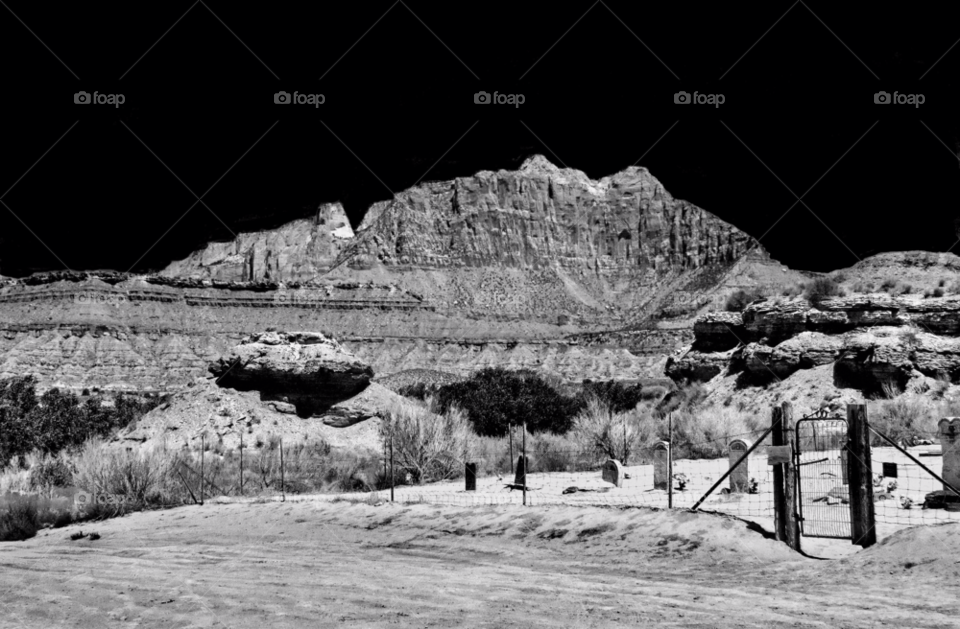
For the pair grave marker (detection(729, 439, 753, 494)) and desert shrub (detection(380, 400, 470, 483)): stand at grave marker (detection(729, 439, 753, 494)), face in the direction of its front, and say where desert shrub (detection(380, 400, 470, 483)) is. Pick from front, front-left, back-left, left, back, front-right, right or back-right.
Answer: back-right

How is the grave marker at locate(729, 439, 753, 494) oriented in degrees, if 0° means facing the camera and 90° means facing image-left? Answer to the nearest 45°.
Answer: approximately 0°

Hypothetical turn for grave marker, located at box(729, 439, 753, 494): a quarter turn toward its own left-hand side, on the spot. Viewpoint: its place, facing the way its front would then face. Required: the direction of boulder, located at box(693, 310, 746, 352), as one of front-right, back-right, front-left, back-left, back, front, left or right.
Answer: left

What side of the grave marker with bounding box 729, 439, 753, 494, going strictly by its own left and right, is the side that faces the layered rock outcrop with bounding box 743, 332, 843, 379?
back

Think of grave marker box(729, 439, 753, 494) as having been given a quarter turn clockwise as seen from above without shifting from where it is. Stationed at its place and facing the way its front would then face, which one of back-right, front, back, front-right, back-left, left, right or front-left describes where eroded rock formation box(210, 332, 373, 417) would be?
front-right

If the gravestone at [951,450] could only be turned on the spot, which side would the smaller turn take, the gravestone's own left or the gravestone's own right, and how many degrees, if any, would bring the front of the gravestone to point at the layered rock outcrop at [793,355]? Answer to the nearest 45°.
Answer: approximately 180°

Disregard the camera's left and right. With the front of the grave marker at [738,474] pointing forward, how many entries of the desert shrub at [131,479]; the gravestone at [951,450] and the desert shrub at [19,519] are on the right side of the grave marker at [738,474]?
2

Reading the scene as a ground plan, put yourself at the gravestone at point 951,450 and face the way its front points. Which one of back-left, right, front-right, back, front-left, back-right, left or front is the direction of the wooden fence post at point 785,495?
front-right

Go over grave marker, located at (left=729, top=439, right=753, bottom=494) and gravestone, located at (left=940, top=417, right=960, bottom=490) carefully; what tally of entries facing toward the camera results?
2

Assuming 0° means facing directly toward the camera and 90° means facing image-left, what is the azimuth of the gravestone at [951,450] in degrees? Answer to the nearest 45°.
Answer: approximately 0°

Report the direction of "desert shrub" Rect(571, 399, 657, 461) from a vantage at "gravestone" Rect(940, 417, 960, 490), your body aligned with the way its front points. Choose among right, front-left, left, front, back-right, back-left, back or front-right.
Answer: back-right

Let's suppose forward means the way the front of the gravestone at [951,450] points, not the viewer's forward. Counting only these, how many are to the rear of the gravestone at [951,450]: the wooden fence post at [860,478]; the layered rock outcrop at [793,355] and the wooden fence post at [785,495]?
1

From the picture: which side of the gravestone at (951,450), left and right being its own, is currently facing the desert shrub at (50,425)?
right

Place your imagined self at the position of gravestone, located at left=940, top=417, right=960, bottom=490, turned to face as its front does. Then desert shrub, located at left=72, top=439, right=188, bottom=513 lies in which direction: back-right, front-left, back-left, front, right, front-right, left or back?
right

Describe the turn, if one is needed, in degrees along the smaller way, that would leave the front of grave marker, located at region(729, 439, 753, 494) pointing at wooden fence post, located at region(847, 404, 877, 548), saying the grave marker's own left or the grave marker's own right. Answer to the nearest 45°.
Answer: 0° — it already faces it
